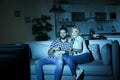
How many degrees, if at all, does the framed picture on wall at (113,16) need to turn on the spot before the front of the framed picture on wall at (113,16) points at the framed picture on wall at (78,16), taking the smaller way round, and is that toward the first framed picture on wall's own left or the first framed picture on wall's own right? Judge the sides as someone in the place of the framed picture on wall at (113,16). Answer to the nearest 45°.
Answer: approximately 90° to the first framed picture on wall's own right

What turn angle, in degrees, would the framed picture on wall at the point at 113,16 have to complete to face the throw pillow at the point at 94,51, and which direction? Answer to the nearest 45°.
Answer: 0° — it already faces it

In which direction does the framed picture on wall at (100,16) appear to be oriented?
toward the camera

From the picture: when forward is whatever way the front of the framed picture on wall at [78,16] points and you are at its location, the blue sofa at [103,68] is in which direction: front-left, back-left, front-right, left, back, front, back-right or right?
front

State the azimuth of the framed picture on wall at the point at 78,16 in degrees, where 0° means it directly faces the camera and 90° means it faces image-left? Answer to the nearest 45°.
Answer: approximately 0°

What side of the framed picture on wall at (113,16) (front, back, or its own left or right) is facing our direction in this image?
front

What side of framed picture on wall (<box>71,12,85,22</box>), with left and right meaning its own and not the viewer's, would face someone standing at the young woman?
front

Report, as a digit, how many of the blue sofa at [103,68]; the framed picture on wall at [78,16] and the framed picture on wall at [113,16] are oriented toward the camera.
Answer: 3

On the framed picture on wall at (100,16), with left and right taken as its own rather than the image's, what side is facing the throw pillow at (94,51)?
front

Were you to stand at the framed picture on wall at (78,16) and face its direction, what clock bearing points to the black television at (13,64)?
The black television is roughly at 12 o'clock from the framed picture on wall.

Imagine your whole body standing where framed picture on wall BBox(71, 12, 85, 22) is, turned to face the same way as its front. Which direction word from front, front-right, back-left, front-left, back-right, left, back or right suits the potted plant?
right
